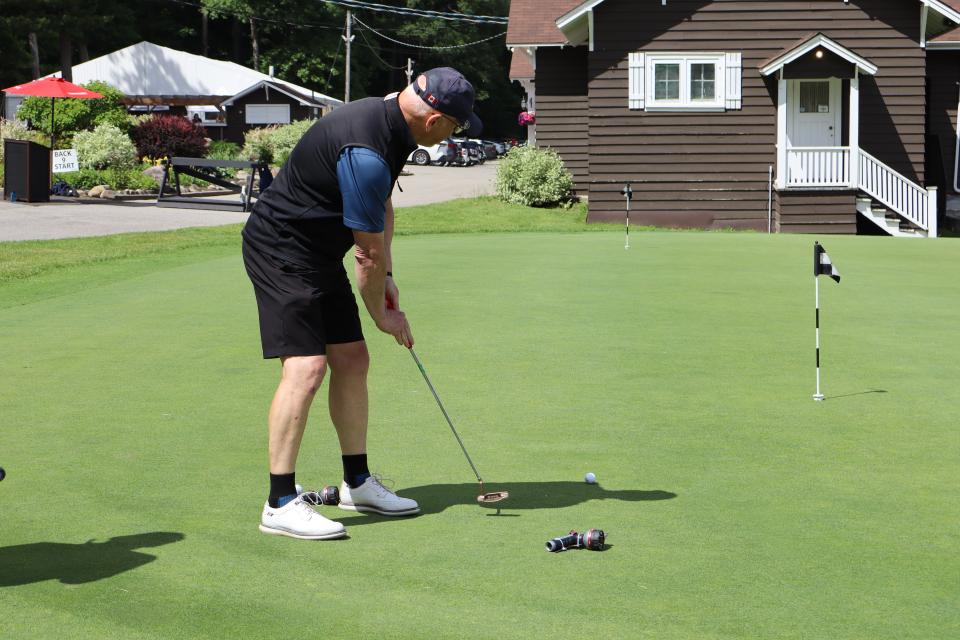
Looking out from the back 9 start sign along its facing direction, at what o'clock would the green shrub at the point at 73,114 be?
The green shrub is roughly at 6 o'clock from the back 9 start sign.

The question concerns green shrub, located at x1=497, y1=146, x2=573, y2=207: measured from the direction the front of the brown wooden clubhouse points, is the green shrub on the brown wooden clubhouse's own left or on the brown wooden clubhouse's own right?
on the brown wooden clubhouse's own right

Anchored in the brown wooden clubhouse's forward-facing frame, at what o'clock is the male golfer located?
The male golfer is roughly at 12 o'clock from the brown wooden clubhouse.

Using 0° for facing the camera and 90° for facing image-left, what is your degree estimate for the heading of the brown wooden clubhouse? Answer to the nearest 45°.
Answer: approximately 0°

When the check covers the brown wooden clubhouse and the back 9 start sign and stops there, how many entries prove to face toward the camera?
2

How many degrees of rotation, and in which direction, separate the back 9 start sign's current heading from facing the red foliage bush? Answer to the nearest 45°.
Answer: approximately 180°

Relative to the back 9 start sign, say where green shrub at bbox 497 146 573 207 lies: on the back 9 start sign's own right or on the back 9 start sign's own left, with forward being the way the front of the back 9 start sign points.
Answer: on the back 9 start sign's own left

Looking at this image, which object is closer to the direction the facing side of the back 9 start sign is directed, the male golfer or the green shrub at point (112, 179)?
the male golfer

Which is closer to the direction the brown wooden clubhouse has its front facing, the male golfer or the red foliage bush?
the male golfer

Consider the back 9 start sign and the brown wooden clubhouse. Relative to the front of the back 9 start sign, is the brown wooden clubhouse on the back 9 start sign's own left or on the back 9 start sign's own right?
on the back 9 start sign's own left
